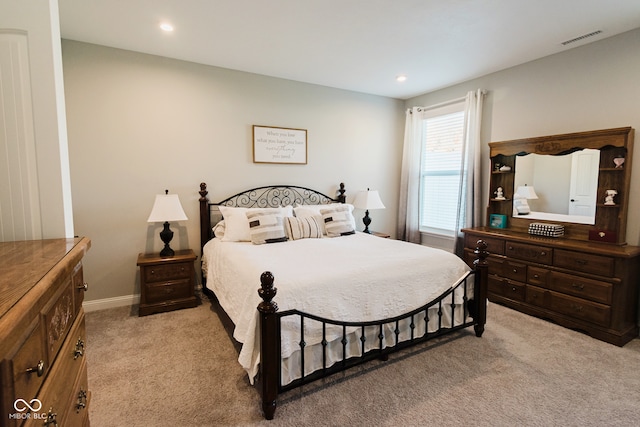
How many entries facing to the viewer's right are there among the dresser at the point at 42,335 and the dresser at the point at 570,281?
1

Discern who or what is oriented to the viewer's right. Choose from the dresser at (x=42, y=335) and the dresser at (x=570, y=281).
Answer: the dresser at (x=42, y=335)

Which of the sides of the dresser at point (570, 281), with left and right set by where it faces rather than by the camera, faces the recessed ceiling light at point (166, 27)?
front

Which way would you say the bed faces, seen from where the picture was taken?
facing the viewer and to the right of the viewer

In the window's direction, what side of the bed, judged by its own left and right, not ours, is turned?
left

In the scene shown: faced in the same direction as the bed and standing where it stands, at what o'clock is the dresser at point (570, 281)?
The dresser is roughly at 10 o'clock from the bed.

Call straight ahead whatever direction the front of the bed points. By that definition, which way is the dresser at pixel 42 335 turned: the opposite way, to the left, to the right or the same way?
to the left

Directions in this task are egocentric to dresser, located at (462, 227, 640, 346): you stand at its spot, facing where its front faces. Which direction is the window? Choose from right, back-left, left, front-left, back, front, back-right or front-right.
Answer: right

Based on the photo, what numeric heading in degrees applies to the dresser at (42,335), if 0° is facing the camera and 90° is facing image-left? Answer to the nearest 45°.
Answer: approximately 270°

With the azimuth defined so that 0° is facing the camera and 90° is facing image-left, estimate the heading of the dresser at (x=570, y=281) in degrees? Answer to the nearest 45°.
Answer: approximately 45°
